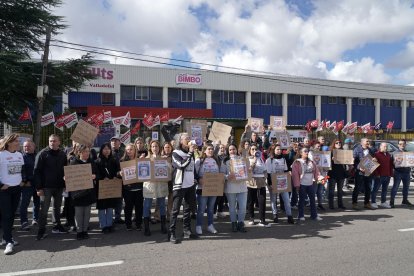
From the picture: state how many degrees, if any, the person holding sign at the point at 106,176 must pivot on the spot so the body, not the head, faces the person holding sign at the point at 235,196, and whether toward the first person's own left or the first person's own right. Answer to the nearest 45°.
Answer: approximately 90° to the first person's own left

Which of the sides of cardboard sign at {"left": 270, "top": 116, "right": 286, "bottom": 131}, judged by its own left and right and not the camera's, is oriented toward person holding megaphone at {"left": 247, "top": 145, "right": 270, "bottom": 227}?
front

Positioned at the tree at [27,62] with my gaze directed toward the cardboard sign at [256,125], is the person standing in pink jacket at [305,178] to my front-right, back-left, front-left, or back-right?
front-right

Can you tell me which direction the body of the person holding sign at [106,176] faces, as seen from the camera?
toward the camera

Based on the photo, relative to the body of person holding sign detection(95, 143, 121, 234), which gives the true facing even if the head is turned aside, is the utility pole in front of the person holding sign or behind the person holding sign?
behind

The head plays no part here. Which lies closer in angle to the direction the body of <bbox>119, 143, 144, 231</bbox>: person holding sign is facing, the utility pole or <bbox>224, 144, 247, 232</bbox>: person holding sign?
the person holding sign

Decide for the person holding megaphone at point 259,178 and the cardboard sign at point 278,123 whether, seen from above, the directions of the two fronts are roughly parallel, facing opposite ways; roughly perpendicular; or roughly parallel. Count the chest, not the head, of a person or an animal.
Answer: roughly parallel

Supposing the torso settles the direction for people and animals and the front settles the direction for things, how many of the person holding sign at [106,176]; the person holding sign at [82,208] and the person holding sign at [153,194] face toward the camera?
3

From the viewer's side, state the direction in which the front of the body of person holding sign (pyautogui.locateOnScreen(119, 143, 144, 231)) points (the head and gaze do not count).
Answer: toward the camera

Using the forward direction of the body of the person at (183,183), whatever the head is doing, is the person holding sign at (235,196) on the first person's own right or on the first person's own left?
on the first person's own left

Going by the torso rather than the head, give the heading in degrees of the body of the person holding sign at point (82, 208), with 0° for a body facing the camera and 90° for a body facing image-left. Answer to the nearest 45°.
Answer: approximately 0°

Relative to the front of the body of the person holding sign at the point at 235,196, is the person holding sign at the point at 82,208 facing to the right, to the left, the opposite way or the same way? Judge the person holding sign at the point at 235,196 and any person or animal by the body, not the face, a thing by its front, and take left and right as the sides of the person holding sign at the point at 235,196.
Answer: the same way

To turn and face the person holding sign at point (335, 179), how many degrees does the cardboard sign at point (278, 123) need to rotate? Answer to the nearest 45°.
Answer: approximately 45° to its left
